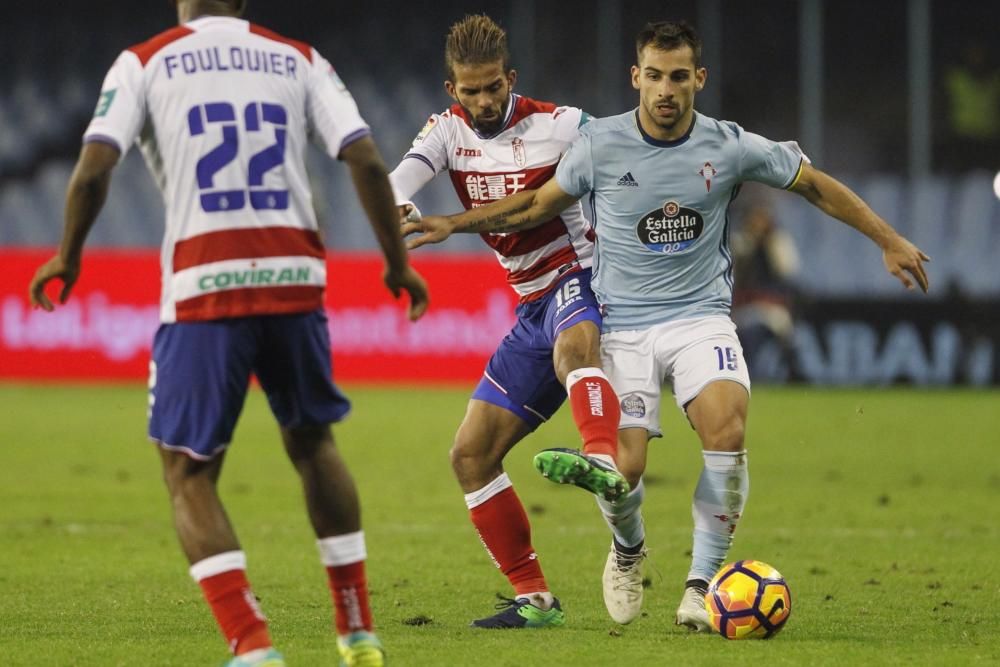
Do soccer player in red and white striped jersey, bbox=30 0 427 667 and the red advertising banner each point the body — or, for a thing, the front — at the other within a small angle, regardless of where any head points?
yes

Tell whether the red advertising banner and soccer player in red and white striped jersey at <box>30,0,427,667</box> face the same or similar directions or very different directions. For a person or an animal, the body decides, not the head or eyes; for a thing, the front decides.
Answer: very different directions

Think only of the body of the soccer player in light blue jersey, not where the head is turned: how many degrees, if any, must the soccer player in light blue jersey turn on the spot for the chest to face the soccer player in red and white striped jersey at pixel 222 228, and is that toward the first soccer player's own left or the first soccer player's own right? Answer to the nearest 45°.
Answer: approximately 45° to the first soccer player's own right

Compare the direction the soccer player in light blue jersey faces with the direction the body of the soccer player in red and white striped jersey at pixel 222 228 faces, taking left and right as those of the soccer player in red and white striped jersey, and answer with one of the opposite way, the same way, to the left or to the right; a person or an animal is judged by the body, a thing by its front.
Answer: the opposite way

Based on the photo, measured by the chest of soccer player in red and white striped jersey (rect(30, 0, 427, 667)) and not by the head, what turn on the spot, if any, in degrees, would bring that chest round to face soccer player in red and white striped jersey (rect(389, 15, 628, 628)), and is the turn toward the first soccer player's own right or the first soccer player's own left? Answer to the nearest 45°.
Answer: approximately 45° to the first soccer player's own right

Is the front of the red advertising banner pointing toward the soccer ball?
yes

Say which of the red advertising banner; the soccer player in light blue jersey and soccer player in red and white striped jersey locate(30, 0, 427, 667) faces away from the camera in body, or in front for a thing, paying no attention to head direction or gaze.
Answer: the soccer player in red and white striped jersey

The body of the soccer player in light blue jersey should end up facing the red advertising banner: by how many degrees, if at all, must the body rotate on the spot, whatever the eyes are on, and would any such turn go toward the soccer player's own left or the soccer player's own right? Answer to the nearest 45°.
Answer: approximately 180°

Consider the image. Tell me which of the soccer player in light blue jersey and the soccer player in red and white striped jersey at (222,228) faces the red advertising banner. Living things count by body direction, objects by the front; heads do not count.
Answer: the soccer player in red and white striped jersey

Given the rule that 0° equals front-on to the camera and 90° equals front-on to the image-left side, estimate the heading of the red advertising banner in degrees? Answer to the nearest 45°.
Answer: approximately 0°

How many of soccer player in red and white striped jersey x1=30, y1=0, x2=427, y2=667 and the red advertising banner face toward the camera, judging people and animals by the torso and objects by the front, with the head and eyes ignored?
1

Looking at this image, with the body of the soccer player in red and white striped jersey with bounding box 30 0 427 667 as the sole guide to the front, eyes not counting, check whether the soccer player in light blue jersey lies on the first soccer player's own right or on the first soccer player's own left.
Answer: on the first soccer player's own right

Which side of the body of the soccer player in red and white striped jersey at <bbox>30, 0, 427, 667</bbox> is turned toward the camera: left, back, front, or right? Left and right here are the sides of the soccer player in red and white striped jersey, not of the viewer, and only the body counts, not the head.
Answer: back
